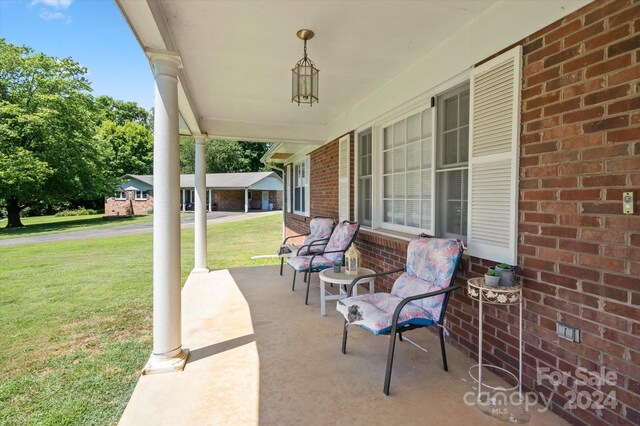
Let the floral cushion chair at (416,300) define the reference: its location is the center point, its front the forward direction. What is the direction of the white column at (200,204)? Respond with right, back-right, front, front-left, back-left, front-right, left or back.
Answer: right

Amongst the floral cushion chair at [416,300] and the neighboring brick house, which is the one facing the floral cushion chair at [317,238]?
the neighboring brick house

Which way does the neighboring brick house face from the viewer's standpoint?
toward the camera

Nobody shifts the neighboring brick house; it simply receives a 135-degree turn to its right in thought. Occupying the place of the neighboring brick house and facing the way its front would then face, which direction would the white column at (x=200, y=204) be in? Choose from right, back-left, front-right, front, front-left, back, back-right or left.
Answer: back-left

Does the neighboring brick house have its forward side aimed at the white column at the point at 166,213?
yes

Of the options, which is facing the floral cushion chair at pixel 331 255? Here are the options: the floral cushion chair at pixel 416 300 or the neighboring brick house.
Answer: the neighboring brick house

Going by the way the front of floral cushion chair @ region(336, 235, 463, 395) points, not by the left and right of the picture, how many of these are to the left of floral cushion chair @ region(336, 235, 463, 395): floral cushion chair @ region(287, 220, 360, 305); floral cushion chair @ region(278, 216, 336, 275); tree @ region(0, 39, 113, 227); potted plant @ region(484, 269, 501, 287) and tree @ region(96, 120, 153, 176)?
1

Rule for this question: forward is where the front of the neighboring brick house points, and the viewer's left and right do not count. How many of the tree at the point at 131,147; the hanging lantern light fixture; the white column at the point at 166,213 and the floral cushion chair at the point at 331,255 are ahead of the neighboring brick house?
3

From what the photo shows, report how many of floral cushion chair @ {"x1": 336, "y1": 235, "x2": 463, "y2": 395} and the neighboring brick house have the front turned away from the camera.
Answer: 0

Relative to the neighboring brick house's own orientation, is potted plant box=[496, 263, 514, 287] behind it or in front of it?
in front

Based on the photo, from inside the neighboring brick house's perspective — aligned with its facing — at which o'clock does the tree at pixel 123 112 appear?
The tree is roughly at 5 o'clock from the neighboring brick house.

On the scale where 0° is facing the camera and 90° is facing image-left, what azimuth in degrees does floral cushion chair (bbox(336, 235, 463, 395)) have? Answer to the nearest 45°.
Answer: approximately 45°

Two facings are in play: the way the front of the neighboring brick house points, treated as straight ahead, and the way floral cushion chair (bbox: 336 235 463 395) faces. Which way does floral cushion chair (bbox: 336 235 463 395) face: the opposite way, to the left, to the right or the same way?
to the right

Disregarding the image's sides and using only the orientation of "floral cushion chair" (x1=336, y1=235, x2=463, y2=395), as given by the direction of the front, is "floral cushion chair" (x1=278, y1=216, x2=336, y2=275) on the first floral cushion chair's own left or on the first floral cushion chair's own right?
on the first floral cushion chair's own right

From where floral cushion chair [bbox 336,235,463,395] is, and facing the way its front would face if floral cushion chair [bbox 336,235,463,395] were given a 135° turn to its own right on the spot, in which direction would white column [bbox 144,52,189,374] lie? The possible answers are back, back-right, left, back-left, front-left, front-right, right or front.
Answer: left

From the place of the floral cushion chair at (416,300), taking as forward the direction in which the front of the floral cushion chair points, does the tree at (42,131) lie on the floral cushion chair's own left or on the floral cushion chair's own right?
on the floral cushion chair's own right

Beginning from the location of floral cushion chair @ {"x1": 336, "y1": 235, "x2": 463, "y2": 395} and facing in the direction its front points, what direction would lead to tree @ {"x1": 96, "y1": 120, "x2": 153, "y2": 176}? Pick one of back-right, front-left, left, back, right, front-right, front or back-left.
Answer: right

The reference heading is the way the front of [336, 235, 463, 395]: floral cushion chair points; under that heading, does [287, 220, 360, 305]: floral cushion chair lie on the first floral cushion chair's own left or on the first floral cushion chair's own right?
on the first floral cushion chair's own right
